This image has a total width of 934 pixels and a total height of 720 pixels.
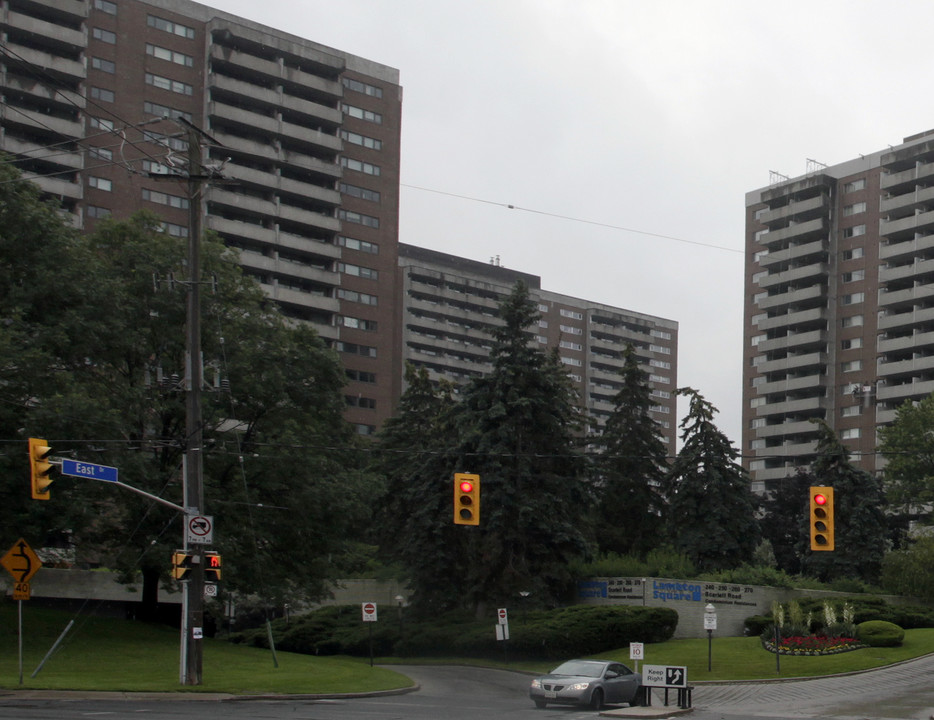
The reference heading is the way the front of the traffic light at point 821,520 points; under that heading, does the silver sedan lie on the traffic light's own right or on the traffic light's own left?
on the traffic light's own right

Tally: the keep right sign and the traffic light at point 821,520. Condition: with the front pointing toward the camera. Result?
2

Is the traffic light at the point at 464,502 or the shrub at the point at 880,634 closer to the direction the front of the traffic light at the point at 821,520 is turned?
the traffic light

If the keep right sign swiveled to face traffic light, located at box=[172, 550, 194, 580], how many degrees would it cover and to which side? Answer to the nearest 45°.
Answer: approximately 90° to its right

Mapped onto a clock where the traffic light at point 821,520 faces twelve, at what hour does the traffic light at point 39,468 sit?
the traffic light at point 39,468 is roughly at 2 o'clock from the traffic light at point 821,520.

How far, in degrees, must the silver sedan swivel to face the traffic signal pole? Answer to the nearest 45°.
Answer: approximately 45° to its right

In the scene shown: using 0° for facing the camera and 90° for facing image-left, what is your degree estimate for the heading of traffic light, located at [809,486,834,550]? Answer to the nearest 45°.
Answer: approximately 0°

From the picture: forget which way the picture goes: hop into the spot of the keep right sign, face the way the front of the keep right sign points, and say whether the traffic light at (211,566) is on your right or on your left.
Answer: on your right

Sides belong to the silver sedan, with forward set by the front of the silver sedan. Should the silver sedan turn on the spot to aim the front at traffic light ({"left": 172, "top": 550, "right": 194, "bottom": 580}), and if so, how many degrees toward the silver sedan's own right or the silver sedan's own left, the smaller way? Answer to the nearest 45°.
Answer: approximately 45° to the silver sedan's own right

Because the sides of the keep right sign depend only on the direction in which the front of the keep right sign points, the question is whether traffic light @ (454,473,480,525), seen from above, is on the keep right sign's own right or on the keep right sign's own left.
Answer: on the keep right sign's own right
